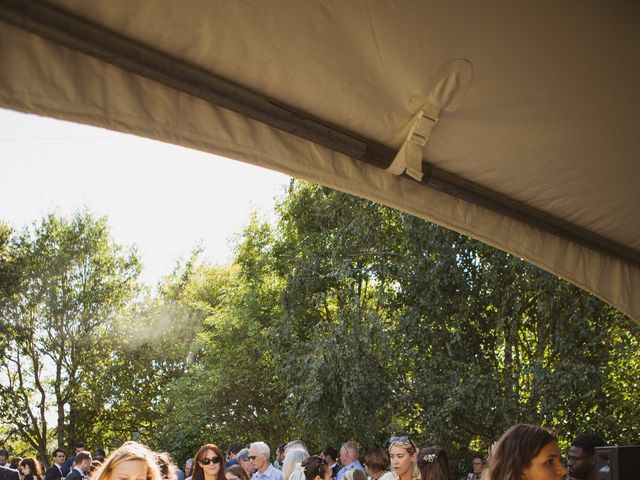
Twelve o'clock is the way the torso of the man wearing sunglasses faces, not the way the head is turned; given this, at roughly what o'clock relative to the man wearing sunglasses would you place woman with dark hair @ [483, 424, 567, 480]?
The woman with dark hair is roughly at 10 o'clock from the man wearing sunglasses.

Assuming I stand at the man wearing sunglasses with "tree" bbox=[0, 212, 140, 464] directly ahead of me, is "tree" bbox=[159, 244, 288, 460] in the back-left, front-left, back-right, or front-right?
front-right

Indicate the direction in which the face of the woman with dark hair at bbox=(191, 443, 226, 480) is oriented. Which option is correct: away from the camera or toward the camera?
toward the camera

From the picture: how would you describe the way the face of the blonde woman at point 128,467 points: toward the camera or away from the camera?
toward the camera

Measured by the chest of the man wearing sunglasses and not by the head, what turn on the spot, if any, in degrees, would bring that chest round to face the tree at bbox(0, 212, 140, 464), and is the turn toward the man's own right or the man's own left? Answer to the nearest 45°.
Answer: approximately 135° to the man's own right

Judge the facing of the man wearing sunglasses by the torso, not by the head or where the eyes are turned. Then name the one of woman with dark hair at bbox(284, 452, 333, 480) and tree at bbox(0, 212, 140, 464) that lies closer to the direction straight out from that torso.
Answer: the woman with dark hair

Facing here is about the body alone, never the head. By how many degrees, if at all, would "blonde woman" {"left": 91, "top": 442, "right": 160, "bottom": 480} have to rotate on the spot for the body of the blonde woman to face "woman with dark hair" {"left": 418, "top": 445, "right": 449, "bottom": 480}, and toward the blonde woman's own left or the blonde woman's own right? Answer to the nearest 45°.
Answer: approximately 90° to the blonde woman's own left

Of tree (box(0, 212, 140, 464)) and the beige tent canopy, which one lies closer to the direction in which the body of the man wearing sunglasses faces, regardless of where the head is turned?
the beige tent canopy

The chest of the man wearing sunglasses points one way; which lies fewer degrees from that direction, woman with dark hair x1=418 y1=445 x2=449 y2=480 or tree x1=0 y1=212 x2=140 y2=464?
the woman with dark hair

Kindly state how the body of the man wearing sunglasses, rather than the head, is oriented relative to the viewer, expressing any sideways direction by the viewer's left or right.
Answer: facing the viewer and to the left of the viewer

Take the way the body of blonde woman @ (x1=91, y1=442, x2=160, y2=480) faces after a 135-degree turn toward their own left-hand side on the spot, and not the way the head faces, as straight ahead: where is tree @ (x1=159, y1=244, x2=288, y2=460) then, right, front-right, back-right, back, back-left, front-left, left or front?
front

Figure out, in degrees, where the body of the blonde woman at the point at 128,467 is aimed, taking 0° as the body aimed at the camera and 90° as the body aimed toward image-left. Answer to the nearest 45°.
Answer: approximately 315°
